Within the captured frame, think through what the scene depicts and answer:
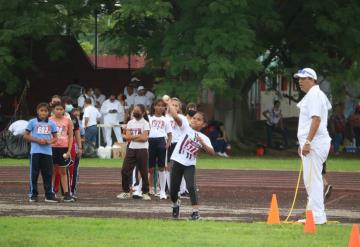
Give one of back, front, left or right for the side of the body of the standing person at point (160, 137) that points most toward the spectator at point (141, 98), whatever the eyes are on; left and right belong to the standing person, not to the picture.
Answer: back

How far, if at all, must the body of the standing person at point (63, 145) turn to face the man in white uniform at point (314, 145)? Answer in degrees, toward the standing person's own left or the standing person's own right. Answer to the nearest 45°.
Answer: approximately 45° to the standing person's own left

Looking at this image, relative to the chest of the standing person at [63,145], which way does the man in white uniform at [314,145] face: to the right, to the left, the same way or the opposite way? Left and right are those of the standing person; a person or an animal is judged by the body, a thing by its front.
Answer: to the right

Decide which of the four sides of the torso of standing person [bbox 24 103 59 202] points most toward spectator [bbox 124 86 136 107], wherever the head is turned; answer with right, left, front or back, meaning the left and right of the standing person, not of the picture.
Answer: back

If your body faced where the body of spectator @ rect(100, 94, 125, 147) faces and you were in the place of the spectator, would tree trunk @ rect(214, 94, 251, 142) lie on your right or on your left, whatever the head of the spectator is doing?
on your left

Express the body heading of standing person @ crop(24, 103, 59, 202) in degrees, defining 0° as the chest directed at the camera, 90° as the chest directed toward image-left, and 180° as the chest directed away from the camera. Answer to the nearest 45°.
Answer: approximately 0°

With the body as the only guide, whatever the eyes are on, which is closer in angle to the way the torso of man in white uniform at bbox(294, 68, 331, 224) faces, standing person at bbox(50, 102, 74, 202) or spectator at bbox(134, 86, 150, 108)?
the standing person

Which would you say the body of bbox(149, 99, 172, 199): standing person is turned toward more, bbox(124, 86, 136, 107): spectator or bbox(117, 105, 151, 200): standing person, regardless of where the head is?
the standing person

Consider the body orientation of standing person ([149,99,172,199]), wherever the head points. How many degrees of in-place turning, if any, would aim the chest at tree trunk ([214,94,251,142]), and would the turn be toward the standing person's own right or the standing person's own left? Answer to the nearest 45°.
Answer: approximately 180°

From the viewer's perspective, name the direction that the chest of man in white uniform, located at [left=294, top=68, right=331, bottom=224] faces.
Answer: to the viewer's left
